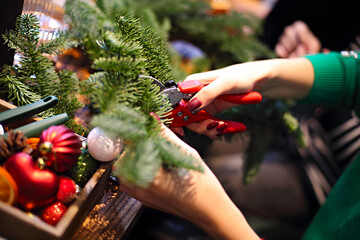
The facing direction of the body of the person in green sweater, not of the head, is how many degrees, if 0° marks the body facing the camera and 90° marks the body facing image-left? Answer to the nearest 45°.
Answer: approximately 90°
